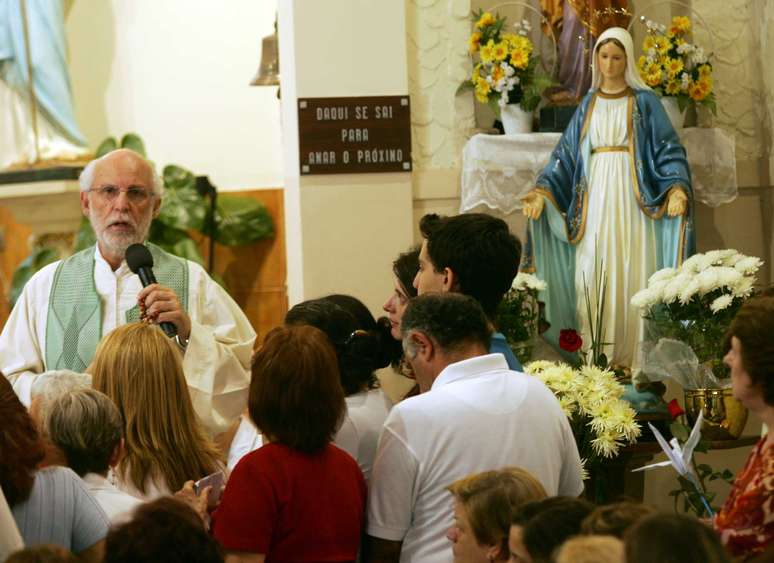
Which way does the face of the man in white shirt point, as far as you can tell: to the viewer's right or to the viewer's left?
to the viewer's left

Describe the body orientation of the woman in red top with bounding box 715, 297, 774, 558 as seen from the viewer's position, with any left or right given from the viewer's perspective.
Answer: facing to the left of the viewer

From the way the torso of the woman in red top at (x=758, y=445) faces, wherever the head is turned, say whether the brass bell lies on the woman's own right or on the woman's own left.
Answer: on the woman's own right

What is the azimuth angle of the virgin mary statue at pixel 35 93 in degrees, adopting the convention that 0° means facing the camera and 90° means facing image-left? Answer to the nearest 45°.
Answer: approximately 0°

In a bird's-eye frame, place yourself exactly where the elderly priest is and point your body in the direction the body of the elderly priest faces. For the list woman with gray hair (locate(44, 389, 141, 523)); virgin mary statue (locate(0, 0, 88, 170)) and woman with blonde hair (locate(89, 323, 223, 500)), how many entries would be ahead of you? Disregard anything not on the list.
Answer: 2

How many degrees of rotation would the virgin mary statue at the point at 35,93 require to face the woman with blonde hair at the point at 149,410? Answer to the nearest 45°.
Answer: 0° — it already faces them

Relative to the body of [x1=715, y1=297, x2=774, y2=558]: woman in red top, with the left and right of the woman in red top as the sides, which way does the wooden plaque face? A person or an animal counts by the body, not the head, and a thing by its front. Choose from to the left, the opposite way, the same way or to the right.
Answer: to the left

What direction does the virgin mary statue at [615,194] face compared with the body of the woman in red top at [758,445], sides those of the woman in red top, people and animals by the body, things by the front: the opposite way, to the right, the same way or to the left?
to the left
